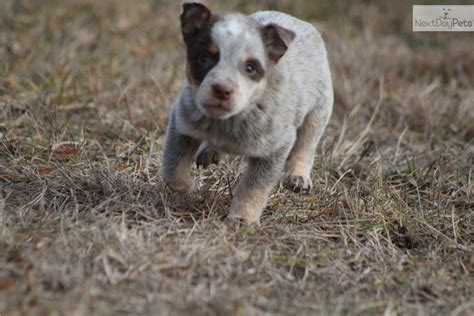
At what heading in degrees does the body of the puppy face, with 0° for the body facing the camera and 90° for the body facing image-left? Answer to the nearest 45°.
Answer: approximately 45°
